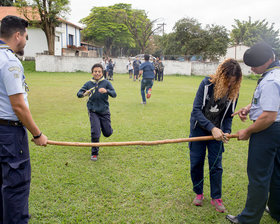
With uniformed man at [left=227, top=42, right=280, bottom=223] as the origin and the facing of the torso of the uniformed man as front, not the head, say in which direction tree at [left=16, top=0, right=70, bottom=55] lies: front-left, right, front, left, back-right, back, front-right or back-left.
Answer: front-right

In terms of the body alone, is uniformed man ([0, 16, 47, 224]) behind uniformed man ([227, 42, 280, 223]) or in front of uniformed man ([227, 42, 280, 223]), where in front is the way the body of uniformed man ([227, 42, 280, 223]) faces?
in front

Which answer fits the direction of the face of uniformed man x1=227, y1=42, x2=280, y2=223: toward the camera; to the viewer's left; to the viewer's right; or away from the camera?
to the viewer's left

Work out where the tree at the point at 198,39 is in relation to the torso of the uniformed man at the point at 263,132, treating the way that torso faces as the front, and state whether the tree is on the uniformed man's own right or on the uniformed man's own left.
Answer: on the uniformed man's own right

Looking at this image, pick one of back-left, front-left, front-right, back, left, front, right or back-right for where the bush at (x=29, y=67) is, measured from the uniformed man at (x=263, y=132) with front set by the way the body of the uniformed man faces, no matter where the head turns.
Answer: front-right

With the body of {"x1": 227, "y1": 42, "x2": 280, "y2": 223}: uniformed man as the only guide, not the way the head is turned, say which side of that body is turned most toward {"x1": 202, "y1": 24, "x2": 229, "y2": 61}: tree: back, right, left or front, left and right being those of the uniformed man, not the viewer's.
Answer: right

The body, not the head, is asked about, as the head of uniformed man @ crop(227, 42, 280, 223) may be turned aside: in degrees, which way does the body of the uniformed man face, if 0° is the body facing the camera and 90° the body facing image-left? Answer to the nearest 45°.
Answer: approximately 90°

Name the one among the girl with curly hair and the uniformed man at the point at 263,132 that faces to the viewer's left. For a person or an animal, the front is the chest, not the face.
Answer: the uniformed man
